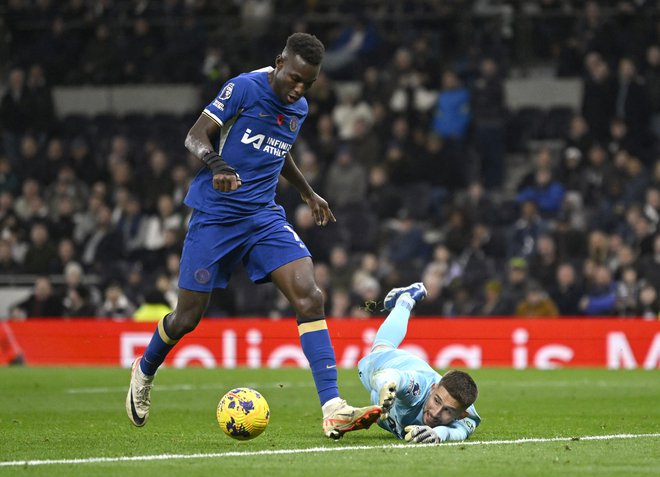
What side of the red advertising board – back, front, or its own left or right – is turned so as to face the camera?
front

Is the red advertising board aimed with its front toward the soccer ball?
yes

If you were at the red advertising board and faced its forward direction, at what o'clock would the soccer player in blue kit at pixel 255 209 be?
The soccer player in blue kit is roughly at 12 o'clock from the red advertising board.

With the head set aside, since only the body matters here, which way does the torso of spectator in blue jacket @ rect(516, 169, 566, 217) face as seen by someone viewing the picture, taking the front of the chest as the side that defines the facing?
toward the camera

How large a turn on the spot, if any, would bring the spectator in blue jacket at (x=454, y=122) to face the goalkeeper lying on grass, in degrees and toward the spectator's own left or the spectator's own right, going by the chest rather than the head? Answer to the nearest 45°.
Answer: approximately 45° to the spectator's own left

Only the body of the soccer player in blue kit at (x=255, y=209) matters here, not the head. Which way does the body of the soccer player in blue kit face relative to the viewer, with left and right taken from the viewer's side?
facing the viewer and to the right of the viewer

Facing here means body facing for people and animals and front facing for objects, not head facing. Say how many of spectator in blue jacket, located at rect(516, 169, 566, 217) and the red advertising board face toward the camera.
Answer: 2

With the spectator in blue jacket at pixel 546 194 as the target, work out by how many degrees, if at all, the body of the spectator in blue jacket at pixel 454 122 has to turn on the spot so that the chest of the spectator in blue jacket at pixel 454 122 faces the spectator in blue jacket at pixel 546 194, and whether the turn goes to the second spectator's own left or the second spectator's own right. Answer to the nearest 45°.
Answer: approximately 90° to the second spectator's own left

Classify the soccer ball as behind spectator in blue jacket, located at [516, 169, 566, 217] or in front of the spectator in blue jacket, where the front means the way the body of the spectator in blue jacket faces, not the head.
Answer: in front

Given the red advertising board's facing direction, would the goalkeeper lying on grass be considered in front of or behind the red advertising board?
in front

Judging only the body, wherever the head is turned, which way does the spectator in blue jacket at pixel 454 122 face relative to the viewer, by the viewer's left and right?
facing the viewer and to the left of the viewer

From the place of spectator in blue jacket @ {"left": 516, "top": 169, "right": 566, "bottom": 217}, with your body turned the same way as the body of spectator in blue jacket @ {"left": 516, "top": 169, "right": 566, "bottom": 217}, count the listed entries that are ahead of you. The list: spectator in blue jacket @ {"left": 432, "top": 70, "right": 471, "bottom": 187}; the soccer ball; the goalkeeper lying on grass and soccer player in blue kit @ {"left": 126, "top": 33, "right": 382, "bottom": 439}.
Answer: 3
